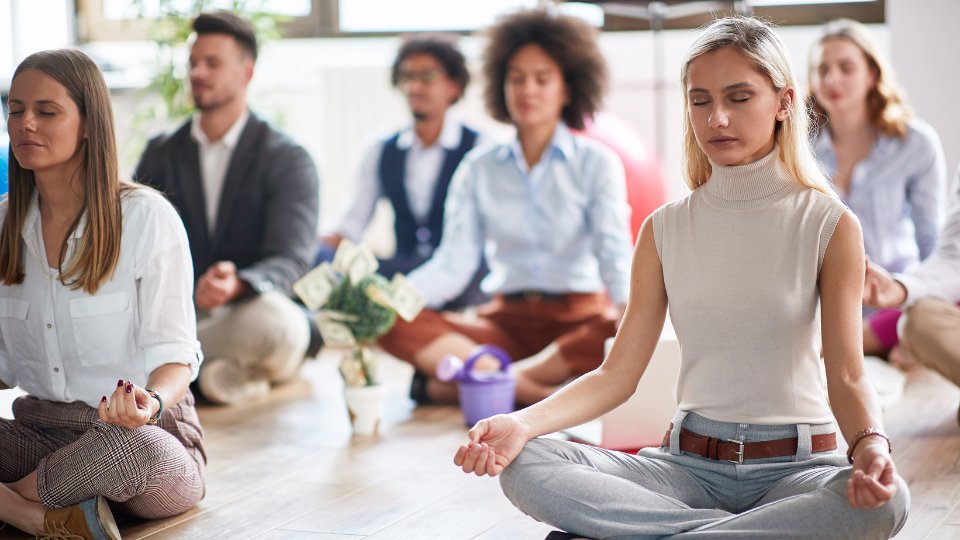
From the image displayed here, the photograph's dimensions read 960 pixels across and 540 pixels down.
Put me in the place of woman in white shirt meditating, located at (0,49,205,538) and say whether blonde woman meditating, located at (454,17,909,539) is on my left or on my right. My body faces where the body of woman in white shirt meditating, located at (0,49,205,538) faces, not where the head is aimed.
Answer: on my left

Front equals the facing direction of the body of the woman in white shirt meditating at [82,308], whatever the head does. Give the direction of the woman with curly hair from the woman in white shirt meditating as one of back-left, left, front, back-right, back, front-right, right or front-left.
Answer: back

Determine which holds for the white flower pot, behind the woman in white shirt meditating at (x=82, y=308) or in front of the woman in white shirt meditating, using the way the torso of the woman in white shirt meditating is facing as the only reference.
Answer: behind

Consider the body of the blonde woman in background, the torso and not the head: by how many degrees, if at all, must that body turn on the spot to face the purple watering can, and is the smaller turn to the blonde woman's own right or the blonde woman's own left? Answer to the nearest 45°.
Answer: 0° — they already face it

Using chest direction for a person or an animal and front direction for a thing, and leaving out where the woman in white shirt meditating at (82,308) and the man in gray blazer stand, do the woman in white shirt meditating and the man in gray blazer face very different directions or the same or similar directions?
same or similar directions

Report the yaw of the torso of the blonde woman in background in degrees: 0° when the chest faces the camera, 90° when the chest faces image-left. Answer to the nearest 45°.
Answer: approximately 45°

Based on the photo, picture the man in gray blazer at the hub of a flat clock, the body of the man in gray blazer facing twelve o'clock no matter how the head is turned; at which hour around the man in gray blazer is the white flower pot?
The white flower pot is roughly at 10 o'clock from the man in gray blazer.

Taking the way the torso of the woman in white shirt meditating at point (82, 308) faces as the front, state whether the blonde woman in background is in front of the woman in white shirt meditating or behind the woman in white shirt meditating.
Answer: behind

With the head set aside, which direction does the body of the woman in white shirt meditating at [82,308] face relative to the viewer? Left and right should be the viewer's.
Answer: facing the viewer and to the left of the viewer

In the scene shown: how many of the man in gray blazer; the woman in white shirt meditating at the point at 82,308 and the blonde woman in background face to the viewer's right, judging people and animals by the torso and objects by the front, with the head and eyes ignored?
0

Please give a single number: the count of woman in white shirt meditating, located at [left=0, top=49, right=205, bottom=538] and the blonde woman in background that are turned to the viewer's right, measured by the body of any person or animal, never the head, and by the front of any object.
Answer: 0

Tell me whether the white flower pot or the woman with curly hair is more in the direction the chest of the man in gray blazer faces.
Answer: the white flower pot
